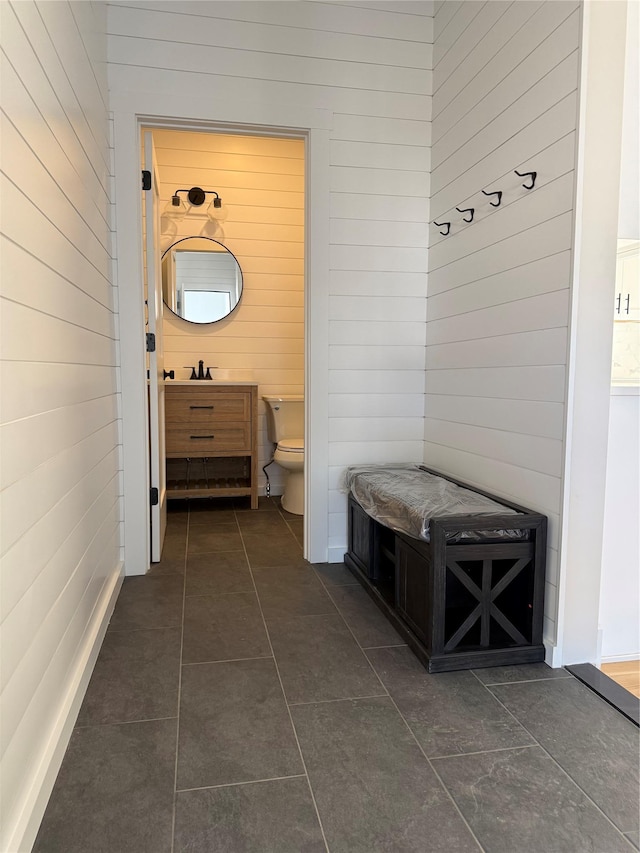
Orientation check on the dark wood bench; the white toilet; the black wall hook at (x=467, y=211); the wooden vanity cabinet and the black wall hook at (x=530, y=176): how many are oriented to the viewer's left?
3

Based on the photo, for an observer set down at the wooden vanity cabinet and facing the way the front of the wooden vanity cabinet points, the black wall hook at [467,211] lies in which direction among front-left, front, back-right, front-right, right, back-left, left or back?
front-left

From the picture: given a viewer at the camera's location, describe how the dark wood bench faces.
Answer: facing to the left of the viewer

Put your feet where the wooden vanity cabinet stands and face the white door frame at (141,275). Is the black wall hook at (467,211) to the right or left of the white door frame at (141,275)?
left

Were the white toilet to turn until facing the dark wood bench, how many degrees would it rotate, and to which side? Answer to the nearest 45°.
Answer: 0° — it already faces it

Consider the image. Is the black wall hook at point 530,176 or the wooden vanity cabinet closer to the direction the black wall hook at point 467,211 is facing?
the wooden vanity cabinet

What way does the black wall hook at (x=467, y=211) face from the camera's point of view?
to the viewer's left

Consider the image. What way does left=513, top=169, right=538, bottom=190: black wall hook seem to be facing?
to the viewer's left

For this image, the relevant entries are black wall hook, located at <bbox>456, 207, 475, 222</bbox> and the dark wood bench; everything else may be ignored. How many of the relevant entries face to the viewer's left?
2

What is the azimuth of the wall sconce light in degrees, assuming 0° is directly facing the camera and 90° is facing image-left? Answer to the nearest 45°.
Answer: approximately 0°
